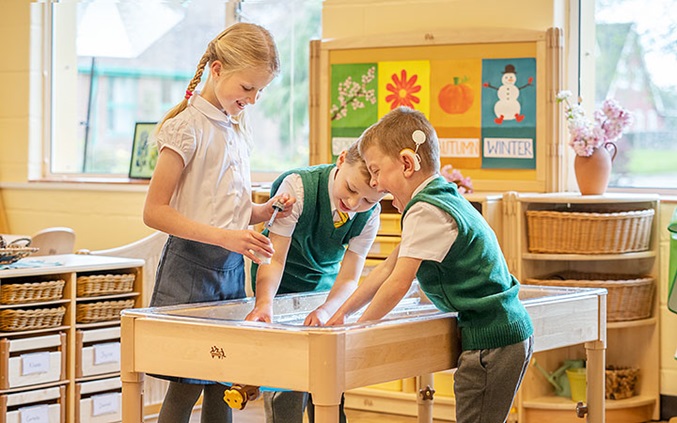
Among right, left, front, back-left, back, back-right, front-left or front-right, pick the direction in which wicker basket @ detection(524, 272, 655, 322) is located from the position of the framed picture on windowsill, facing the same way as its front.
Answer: front-left

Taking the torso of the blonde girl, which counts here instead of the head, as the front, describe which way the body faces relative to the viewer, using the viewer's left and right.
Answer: facing the viewer and to the right of the viewer

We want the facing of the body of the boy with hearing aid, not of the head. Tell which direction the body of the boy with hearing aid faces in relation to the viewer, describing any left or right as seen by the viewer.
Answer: facing to the left of the viewer

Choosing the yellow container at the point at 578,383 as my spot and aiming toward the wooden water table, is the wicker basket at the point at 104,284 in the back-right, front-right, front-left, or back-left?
front-right

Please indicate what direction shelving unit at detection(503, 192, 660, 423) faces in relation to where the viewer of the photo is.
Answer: facing the viewer

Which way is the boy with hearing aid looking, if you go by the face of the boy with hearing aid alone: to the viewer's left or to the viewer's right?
to the viewer's left

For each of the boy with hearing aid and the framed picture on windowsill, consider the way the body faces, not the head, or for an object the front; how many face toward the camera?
1

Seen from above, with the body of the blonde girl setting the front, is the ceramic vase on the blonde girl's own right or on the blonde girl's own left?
on the blonde girl's own left

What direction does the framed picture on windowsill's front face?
toward the camera

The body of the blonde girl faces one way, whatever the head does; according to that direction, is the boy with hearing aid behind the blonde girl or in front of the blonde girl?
in front

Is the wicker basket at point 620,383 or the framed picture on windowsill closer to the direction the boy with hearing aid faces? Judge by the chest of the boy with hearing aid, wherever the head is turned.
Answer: the framed picture on windowsill

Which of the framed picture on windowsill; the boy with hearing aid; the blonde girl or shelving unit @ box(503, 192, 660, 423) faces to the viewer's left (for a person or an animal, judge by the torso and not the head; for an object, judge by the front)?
the boy with hearing aid

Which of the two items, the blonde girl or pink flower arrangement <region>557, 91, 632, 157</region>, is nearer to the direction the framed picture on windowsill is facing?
the blonde girl
